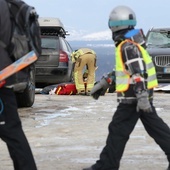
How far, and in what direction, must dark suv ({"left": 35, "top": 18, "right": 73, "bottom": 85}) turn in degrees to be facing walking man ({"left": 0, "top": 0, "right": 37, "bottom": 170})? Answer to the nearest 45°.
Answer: approximately 180°

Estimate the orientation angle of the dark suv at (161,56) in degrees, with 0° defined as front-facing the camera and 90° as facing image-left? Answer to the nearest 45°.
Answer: approximately 0°

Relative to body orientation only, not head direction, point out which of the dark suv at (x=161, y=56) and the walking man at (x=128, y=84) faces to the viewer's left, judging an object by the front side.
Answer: the walking man

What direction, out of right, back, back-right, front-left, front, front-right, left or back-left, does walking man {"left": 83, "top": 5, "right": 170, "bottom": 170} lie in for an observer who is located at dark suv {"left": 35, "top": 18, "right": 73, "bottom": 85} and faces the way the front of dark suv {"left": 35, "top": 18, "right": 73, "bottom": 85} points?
back

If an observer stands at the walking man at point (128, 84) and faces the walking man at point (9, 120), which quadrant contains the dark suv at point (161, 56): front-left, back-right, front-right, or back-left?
back-right

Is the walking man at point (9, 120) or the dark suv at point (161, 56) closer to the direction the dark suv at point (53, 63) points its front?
the dark suv

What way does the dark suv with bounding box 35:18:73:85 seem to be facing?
away from the camera

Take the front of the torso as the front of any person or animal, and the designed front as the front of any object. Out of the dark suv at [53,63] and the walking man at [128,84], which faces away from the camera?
the dark suv

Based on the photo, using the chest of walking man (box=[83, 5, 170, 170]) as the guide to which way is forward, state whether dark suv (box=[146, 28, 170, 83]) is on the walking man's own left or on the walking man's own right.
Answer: on the walking man's own right

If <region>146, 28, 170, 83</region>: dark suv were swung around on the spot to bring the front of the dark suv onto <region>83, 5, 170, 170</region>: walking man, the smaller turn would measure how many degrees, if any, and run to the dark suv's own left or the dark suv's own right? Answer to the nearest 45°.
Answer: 0° — it already faces them

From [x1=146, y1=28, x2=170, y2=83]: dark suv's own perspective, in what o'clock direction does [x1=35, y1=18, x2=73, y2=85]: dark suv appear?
[x1=35, y1=18, x2=73, y2=85]: dark suv is roughly at 2 o'clock from [x1=146, y1=28, x2=170, y2=83]: dark suv.

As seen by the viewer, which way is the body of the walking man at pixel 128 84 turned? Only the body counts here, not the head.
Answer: to the viewer's left
